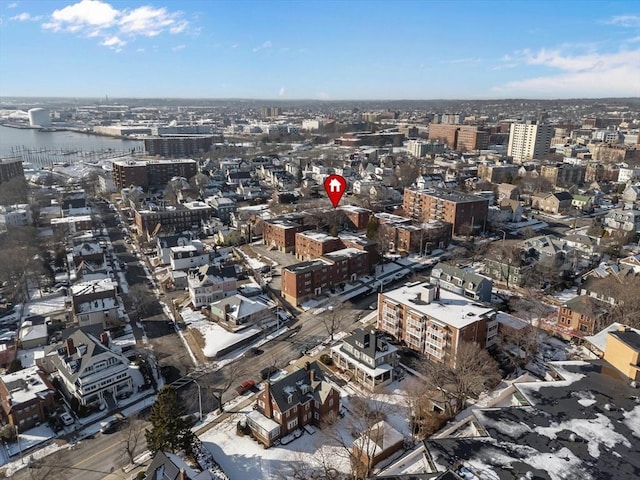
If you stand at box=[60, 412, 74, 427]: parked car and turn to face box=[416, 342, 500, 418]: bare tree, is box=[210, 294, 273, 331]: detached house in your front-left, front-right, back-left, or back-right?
front-left

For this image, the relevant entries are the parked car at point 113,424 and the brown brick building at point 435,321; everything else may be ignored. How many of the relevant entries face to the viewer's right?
0

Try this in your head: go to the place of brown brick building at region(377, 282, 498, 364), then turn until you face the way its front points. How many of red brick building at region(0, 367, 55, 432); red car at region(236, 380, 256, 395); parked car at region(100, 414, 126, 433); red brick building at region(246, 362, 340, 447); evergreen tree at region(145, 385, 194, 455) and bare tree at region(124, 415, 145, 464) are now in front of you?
6

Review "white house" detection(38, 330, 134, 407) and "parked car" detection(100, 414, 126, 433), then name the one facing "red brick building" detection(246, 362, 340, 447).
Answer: the white house

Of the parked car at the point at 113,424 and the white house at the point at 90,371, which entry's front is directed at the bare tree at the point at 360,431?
the white house

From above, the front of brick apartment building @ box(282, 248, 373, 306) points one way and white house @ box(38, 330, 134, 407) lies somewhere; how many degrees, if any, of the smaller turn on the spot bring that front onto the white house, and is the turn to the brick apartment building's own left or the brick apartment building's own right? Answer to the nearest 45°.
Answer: approximately 90° to the brick apartment building's own right

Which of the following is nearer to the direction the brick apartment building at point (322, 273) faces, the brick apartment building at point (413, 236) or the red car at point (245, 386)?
the red car

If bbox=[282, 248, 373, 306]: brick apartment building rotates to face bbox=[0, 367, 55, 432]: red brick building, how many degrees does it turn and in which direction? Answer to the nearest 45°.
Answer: approximately 90° to its right

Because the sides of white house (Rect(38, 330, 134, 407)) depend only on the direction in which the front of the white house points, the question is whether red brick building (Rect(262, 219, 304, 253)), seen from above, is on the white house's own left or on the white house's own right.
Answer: on the white house's own left

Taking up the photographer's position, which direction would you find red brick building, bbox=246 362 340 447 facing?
facing away from the viewer and to the left of the viewer

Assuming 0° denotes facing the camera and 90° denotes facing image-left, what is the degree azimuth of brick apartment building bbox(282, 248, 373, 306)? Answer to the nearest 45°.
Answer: approximately 315°

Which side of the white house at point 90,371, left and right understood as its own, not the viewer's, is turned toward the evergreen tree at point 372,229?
left

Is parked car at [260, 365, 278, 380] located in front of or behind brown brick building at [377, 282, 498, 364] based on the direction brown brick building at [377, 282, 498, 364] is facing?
in front

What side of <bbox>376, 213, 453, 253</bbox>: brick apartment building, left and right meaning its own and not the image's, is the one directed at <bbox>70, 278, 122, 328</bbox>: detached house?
right

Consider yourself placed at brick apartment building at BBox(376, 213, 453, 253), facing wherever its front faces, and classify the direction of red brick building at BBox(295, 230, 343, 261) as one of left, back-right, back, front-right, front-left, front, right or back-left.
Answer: right

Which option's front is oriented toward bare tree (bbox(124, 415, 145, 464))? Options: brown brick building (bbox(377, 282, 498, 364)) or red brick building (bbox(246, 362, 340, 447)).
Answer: the brown brick building
